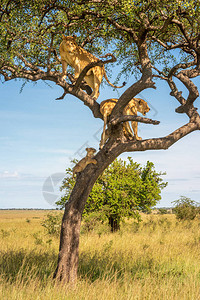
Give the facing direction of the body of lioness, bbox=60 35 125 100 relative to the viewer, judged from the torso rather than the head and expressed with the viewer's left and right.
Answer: facing the viewer and to the left of the viewer

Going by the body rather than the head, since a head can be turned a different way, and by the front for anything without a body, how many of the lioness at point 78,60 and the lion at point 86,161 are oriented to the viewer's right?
1

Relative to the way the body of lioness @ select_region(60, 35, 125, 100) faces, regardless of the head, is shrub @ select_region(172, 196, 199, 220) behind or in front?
behind

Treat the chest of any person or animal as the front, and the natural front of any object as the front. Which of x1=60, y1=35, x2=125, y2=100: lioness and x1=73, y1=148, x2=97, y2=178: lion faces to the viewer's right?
the lion

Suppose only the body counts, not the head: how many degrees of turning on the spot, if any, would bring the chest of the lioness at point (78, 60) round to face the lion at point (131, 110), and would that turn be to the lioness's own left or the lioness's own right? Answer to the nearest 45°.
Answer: approximately 135° to the lioness's own left

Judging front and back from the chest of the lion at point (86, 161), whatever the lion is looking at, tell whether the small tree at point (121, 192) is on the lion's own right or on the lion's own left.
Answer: on the lion's own left

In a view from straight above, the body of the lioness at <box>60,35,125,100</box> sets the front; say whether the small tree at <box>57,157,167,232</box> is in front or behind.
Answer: behind

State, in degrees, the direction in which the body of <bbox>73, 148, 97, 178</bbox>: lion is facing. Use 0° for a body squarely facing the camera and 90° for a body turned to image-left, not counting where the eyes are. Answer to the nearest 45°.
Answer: approximately 270°
